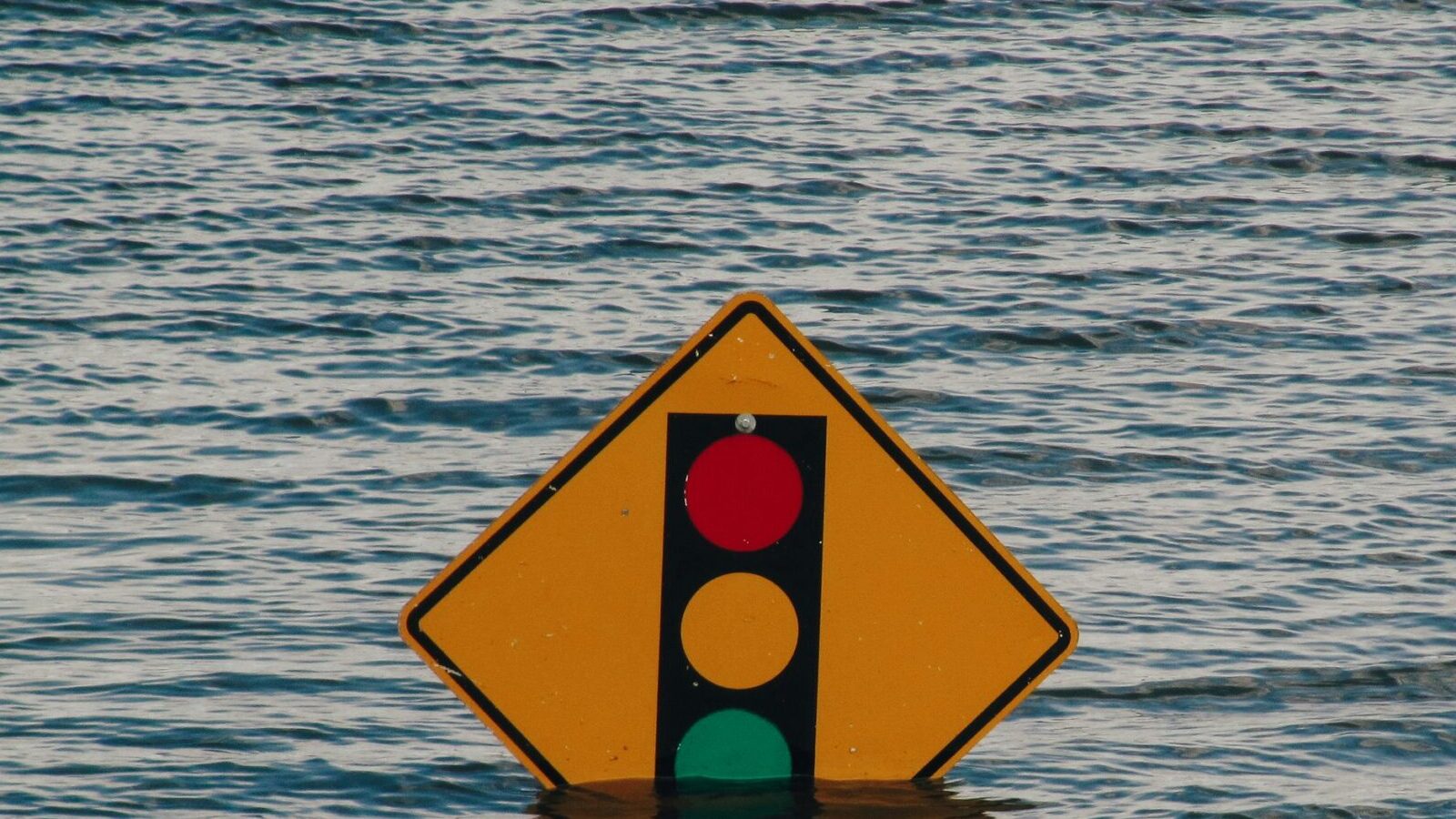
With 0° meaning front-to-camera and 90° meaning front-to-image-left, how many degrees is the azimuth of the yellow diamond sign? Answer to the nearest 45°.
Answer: approximately 0°
